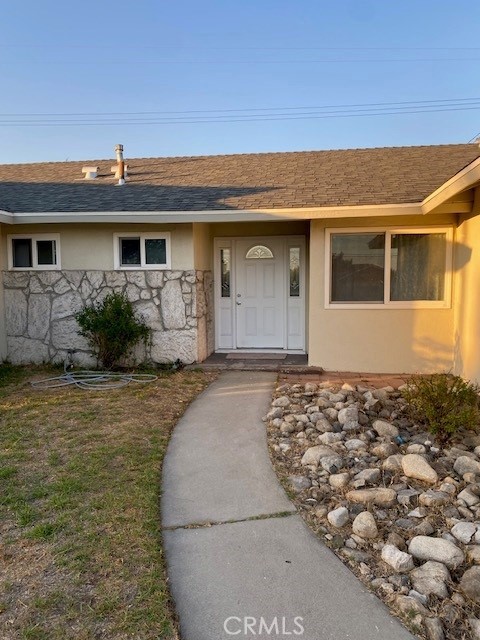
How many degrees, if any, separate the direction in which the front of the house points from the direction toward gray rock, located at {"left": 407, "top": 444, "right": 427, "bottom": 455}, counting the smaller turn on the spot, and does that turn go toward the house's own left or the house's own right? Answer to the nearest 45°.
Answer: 0° — it already faces it

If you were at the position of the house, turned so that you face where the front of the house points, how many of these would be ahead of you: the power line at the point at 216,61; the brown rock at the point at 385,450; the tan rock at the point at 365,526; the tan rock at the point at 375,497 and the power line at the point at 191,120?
3

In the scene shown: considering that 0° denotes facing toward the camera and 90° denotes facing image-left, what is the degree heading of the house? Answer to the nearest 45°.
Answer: approximately 0°

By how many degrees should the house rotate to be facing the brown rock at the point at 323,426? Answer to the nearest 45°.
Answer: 0° — it already faces it

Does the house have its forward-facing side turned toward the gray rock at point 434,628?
yes

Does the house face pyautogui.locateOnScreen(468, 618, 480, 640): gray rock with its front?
yes

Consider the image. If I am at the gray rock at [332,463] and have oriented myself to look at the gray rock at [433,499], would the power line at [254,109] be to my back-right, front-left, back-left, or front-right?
back-left

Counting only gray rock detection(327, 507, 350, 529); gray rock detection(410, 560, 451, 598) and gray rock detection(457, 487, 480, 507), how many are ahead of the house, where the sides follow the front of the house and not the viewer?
3

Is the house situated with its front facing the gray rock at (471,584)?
yes

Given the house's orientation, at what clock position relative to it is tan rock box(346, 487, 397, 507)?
The tan rock is roughly at 12 o'clock from the house.

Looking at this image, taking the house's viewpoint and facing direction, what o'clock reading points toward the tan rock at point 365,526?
The tan rock is roughly at 12 o'clock from the house.

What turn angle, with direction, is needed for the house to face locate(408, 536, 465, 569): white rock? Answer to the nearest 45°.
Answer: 0° — it already faces it
